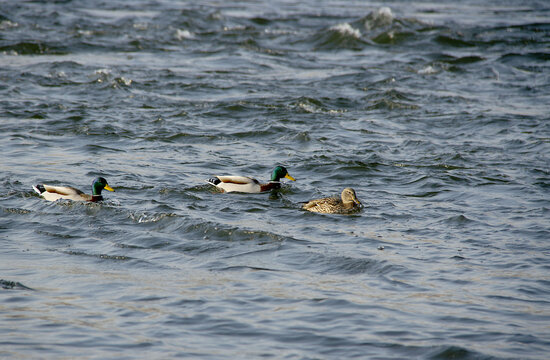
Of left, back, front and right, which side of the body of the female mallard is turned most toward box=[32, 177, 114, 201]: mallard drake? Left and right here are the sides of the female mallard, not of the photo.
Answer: back

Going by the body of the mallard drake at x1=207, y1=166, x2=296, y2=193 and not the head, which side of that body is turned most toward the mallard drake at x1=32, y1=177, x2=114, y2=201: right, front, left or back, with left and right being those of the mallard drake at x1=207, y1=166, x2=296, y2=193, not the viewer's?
back

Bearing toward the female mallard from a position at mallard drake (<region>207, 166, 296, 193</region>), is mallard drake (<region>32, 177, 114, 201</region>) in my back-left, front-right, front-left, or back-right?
back-right

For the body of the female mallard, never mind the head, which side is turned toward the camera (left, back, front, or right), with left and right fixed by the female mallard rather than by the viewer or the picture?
right

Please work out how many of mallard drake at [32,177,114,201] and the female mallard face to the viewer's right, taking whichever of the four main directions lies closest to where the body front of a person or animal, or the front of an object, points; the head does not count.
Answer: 2

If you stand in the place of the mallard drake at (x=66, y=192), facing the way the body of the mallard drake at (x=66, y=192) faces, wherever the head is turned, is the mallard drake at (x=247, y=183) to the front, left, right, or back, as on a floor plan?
front

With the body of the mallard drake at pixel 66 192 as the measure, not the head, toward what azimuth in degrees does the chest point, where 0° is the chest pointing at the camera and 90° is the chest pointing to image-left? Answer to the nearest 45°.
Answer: approximately 270°

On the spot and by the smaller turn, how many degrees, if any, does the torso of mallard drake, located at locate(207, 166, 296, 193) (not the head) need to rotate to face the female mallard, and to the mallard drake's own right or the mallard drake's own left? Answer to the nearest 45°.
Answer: approximately 45° to the mallard drake's own right

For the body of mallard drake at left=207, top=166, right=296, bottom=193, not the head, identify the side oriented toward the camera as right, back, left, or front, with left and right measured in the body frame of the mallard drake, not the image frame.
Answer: right

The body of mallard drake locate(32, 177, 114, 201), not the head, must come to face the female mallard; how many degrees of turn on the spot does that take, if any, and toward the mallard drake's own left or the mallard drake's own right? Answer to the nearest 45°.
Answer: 0° — it already faces it

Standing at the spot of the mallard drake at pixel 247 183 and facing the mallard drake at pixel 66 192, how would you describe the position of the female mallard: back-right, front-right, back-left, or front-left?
back-left
